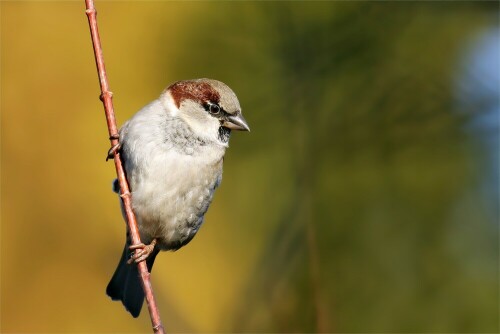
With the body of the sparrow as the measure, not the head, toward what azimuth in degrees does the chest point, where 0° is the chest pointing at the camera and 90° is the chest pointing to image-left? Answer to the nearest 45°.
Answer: approximately 315°
